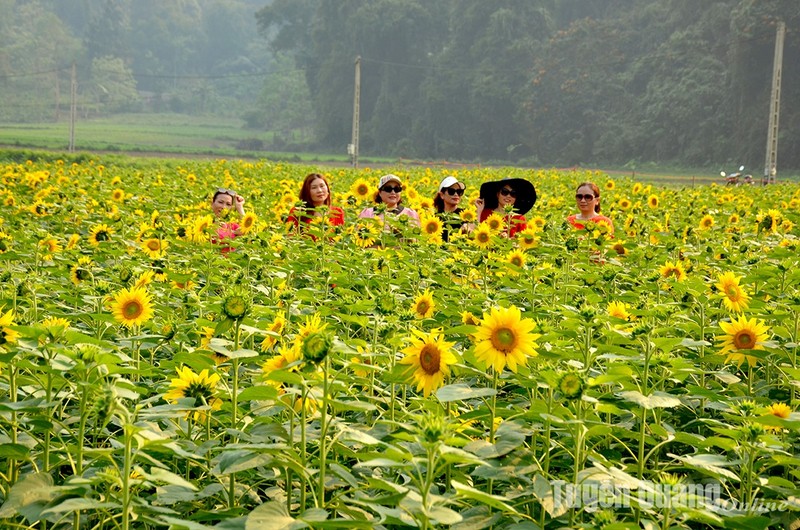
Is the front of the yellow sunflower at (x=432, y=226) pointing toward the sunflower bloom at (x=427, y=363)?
yes

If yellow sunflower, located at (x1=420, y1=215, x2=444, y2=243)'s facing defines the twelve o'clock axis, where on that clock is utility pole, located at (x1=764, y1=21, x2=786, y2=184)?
The utility pole is roughly at 7 o'clock from the yellow sunflower.

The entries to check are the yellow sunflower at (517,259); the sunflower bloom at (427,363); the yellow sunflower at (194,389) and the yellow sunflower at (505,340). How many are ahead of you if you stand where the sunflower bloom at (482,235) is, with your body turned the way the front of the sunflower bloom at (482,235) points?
4

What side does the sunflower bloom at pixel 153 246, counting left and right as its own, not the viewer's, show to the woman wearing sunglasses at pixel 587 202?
left

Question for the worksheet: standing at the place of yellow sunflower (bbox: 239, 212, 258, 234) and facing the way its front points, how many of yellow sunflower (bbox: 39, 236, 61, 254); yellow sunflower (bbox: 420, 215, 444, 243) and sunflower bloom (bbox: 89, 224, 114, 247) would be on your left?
1

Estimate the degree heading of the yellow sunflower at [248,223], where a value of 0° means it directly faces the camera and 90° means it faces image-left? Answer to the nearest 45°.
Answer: approximately 0°

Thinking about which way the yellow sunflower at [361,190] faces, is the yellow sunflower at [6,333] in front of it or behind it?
in front

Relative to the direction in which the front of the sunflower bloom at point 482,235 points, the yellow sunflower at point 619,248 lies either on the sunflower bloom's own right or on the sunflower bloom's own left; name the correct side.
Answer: on the sunflower bloom's own left

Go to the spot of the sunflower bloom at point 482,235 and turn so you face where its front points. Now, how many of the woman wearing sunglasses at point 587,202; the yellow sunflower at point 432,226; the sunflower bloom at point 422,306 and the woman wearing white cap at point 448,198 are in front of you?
1

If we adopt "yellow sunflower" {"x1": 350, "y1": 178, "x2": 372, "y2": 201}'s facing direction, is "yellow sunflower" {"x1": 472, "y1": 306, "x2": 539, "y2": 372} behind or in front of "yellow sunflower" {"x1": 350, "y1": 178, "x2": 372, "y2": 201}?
in front

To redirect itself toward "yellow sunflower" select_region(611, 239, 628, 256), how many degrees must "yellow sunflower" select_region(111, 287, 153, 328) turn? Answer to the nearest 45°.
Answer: approximately 135° to its left
